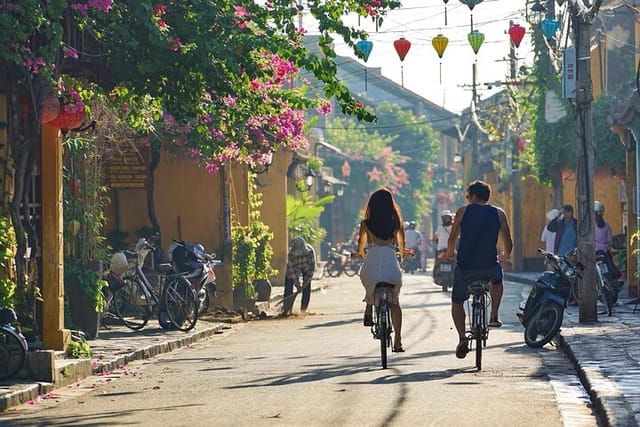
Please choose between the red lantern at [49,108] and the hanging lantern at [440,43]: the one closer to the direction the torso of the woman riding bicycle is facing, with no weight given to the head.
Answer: the hanging lantern

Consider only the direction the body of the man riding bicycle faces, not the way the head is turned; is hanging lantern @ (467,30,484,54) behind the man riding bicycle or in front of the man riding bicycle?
in front

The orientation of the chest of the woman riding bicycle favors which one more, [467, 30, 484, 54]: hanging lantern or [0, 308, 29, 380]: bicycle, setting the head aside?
the hanging lantern

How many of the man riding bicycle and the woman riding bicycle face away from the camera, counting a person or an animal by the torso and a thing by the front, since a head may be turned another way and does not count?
2

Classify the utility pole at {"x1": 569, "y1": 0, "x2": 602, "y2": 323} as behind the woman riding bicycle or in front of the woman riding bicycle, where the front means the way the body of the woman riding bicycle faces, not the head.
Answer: in front

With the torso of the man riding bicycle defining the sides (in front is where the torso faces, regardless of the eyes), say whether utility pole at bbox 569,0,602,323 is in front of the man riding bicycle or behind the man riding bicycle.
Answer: in front

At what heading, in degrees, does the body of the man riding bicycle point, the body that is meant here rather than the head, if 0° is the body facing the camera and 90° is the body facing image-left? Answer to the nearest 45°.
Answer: approximately 180°

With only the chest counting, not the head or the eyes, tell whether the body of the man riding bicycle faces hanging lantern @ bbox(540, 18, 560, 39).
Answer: yes

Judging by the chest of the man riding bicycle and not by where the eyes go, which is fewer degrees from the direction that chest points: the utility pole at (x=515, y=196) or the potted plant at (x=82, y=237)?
the utility pole

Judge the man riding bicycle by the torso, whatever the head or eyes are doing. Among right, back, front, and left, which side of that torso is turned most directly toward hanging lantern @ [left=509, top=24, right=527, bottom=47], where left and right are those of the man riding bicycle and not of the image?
front

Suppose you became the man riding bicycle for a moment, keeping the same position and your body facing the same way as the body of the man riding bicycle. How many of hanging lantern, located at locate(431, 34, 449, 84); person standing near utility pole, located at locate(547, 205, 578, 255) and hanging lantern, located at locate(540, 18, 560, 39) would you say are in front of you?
3

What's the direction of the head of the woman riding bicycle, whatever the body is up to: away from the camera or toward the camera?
away from the camera

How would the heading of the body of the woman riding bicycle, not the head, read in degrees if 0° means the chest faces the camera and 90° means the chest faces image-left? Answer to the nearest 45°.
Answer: approximately 180°
